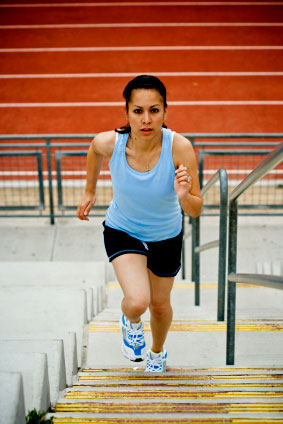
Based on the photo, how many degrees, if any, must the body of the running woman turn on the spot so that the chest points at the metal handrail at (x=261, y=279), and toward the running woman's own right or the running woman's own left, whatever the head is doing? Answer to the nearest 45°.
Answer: approximately 45° to the running woman's own left

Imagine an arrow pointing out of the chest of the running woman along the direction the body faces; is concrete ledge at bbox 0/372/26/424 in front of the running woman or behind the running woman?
in front

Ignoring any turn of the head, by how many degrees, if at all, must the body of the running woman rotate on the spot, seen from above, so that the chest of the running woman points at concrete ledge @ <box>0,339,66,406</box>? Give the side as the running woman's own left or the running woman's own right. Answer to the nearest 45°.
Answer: approximately 45° to the running woman's own right

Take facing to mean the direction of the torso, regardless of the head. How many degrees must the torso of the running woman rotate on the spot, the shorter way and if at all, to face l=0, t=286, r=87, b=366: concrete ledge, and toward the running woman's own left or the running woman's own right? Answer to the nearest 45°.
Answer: approximately 135° to the running woman's own right

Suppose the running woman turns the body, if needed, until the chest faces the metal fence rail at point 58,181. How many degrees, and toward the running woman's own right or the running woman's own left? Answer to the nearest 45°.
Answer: approximately 180°

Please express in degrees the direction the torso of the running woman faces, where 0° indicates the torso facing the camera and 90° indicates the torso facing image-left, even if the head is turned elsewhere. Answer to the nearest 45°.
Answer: approximately 0°
